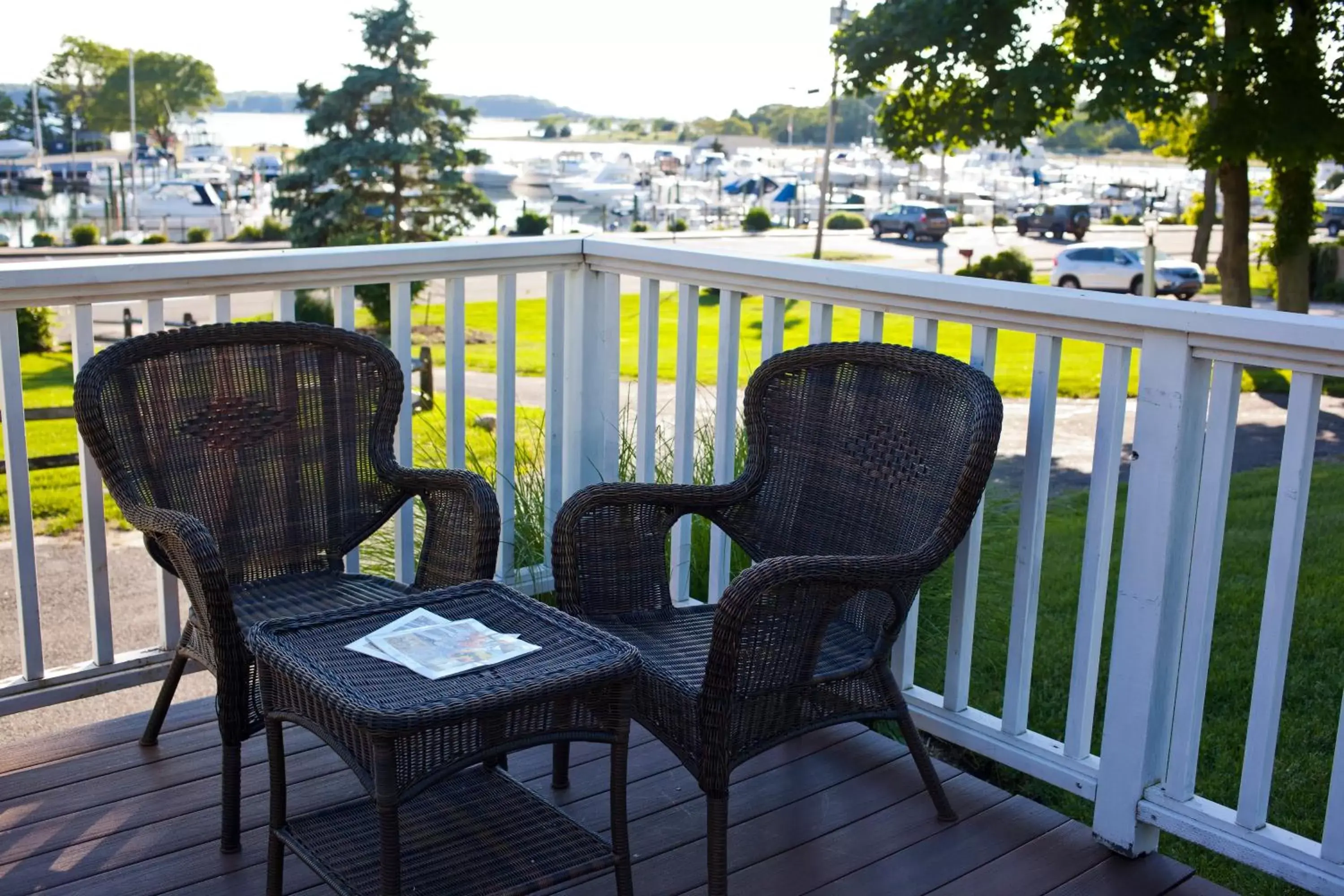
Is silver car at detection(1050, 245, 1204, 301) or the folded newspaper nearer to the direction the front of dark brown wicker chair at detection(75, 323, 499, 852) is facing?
the folded newspaper

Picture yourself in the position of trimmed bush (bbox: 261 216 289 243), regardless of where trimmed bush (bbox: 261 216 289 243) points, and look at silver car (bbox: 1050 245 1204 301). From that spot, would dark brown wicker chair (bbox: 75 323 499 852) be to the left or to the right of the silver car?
right

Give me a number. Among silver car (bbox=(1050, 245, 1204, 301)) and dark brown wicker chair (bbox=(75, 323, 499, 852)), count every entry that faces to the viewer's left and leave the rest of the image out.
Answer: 0

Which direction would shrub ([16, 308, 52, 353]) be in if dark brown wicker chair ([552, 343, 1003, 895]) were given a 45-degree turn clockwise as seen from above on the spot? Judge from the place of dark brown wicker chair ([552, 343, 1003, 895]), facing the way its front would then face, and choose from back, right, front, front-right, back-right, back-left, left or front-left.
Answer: front-right

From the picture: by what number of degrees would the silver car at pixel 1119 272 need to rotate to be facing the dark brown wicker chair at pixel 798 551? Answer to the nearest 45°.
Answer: approximately 45° to its right

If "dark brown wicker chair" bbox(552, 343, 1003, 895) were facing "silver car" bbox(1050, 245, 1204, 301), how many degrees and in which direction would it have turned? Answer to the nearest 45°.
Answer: approximately 135° to its right

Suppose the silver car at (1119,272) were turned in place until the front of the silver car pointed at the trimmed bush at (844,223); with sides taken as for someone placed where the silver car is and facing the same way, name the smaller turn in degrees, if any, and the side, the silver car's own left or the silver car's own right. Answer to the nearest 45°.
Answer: approximately 180°

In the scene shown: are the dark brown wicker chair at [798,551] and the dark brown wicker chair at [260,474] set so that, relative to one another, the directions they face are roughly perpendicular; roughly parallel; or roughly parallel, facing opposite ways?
roughly perpendicular

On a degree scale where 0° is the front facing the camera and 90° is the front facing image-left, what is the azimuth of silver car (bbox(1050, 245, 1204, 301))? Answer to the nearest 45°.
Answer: approximately 315°

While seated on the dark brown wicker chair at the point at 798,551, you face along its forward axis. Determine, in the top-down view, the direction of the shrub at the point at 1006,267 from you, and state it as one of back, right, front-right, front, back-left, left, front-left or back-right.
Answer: back-right

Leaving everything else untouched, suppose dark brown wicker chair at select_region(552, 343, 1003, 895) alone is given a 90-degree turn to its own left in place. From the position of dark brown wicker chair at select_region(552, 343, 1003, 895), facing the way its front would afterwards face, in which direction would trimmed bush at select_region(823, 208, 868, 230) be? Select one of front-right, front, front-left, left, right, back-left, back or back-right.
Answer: back-left

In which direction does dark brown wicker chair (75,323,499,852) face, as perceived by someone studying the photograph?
facing the viewer and to the right of the viewer

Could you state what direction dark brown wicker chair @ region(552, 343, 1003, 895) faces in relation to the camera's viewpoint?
facing the viewer and to the left of the viewer

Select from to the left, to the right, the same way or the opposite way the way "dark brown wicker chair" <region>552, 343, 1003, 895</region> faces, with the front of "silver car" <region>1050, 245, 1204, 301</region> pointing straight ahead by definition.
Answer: to the right

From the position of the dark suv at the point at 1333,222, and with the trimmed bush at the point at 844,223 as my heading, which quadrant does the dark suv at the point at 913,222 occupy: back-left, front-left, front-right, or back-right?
front-left
